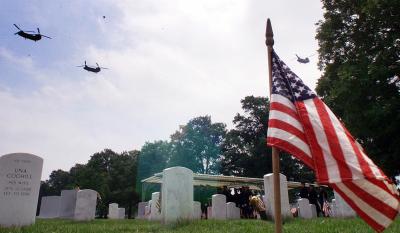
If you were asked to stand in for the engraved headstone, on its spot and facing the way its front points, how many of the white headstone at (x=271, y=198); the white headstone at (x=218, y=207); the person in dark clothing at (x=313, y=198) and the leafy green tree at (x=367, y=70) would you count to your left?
4

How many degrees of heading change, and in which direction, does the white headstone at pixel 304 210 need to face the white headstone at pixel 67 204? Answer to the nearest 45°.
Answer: approximately 90° to its right

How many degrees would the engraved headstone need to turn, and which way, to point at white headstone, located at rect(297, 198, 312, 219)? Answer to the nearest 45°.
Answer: approximately 90° to its left

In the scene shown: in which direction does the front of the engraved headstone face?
toward the camera

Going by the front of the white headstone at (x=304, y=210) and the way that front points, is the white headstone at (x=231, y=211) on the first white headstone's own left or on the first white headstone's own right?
on the first white headstone's own right

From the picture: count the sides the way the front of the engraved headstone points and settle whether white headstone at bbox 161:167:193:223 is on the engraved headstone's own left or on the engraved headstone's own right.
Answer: on the engraved headstone's own left

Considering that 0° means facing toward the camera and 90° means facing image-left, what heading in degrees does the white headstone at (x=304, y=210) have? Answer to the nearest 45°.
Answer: approximately 0°

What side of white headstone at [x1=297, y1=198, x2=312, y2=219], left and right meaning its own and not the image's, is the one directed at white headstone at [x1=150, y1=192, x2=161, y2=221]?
right

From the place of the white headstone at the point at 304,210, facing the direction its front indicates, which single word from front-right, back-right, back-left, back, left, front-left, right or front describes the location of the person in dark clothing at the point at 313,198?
back

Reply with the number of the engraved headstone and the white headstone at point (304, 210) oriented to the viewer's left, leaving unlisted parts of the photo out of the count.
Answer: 0

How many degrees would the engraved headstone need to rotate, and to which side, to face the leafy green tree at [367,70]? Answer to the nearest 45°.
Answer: approximately 90° to its left

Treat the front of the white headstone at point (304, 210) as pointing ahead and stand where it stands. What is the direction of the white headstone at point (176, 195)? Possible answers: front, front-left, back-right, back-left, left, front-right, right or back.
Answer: front-right
